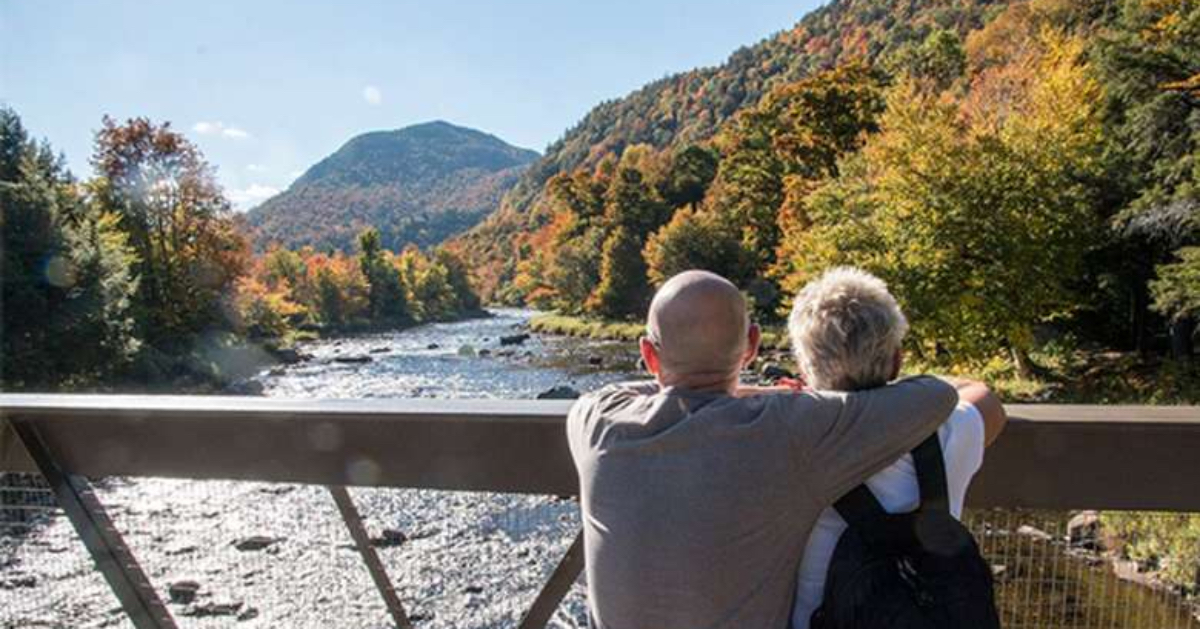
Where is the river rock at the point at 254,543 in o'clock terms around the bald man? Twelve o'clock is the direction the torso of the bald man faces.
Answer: The river rock is roughly at 10 o'clock from the bald man.

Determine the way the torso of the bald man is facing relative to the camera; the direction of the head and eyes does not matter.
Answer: away from the camera

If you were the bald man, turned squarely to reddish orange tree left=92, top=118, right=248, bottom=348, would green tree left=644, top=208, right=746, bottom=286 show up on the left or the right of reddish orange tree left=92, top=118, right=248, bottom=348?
right

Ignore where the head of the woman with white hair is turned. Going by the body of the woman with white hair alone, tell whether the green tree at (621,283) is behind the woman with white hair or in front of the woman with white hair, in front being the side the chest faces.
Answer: in front

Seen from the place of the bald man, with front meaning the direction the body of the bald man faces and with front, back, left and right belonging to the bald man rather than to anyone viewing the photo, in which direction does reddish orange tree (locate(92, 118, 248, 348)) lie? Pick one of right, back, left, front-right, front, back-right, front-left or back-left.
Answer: front-left

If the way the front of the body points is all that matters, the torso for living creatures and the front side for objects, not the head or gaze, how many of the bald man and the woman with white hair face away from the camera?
2

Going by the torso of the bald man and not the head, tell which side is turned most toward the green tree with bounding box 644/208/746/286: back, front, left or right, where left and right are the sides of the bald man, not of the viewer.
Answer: front

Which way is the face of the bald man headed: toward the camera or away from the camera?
away from the camera

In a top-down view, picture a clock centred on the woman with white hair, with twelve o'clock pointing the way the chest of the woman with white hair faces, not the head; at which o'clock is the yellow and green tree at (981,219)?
The yellow and green tree is roughly at 12 o'clock from the woman with white hair.

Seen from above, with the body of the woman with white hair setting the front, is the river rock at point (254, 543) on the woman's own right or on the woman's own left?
on the woman's own left

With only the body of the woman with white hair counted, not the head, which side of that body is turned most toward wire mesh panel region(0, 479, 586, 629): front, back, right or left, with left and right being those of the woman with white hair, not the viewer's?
left

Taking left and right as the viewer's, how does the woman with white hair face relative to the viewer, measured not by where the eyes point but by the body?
facing away from the viewer

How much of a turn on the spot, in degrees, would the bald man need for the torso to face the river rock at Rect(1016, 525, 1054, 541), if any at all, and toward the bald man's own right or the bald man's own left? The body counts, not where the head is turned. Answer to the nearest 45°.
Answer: approximately 45° to the bald man's own right

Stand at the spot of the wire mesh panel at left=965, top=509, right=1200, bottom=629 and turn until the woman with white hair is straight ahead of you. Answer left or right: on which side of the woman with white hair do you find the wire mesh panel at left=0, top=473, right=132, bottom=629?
right
